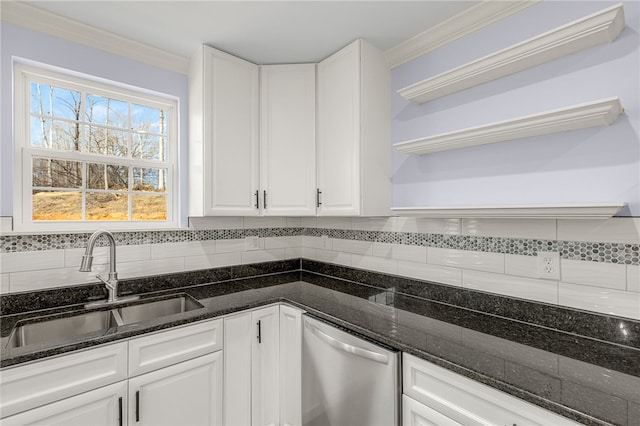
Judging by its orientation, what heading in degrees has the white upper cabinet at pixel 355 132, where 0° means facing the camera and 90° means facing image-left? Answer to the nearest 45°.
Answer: approximately 45°

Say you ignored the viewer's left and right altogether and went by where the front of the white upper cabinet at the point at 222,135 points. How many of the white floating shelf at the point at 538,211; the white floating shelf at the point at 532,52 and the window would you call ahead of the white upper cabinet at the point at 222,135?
2

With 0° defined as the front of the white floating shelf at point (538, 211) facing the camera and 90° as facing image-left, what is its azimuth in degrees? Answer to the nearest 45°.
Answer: approximately 0°

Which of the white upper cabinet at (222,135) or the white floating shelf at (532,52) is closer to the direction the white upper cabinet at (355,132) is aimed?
the white upper cabinet

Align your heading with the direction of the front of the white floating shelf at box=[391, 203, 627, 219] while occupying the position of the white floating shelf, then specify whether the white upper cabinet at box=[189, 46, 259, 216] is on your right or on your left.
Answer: on your right

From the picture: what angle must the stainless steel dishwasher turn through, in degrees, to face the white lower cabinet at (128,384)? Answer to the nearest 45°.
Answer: approximately 45° to its right
